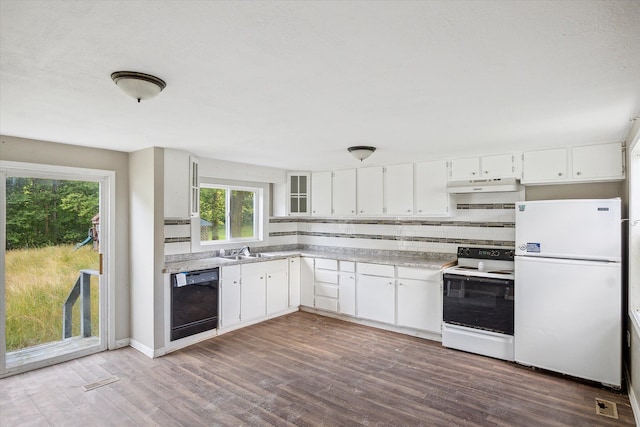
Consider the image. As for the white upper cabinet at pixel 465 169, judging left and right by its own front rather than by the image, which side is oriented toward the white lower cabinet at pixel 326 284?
right

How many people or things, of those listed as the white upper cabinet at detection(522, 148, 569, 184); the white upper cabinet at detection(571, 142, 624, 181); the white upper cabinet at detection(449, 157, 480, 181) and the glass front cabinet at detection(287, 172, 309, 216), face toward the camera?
4

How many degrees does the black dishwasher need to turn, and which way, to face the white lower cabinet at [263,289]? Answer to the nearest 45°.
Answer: approximately 90° to its left

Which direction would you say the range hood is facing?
toward the camera

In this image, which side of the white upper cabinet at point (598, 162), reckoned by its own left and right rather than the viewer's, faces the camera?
front

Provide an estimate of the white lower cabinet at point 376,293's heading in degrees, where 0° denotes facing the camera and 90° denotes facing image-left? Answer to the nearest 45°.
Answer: approximately 45°

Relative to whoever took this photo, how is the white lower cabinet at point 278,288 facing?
facing the viewer and to the right of the viewer

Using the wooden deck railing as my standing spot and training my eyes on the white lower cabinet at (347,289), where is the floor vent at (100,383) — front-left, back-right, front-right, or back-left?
front-right

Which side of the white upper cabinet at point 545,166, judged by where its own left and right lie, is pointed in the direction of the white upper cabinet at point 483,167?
right

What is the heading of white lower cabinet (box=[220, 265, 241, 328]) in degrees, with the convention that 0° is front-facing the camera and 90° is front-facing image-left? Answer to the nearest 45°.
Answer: approximately 315°
